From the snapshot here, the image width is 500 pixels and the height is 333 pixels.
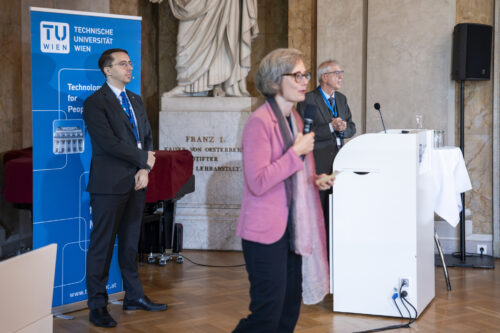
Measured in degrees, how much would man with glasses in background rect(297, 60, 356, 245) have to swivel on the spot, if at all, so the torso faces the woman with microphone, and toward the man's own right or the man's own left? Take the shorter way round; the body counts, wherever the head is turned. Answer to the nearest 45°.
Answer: approximately 45° to the man's own right

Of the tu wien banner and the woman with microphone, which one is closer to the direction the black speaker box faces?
the woman with microphone

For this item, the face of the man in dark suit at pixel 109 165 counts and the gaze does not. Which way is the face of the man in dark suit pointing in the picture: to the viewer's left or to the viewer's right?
to the viewer's right

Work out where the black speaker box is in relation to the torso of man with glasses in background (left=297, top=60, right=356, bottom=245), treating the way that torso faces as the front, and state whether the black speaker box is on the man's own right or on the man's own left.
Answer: on the man's own left

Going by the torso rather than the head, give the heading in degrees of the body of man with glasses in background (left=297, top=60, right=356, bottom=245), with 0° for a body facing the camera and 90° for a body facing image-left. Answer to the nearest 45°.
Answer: approximately 315°
